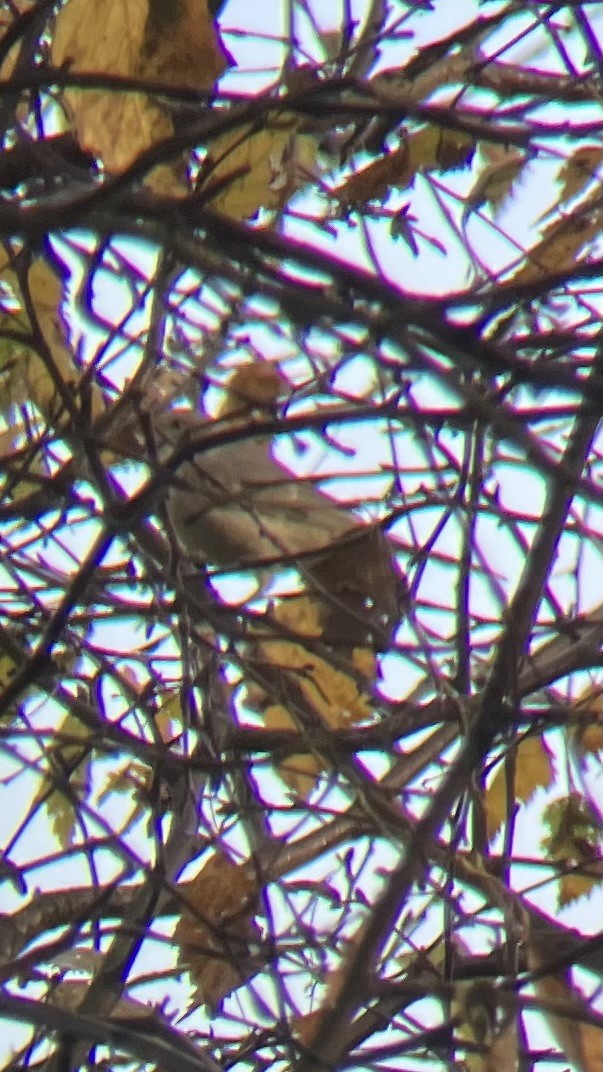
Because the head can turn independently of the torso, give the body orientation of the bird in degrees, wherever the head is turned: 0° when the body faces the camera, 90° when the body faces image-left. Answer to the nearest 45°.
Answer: approximately 90°

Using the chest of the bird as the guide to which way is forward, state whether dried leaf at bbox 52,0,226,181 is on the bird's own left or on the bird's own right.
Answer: on the bird's own left
